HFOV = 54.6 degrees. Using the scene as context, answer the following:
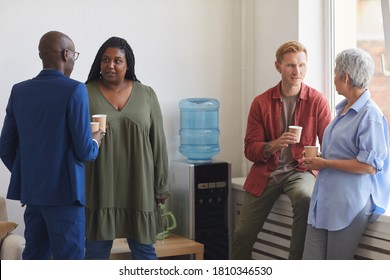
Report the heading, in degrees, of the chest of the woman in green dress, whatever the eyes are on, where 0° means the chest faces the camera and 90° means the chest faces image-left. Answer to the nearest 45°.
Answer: approximately 0°

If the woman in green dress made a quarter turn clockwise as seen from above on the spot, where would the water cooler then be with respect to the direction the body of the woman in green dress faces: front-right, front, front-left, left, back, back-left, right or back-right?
back-right

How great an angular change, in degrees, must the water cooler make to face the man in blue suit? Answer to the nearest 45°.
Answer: approximately 90° to its right

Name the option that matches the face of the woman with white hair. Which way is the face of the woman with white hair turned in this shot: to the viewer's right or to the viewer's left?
to the viewer's left

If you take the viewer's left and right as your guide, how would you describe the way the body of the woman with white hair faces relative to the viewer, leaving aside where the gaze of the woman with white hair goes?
facing to the left of the viewer

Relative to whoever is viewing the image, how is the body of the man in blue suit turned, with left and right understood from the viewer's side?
facing away from the viewer and to the right of the viewer

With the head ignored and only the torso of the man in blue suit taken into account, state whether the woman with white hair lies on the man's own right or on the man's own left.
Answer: on the man's own right

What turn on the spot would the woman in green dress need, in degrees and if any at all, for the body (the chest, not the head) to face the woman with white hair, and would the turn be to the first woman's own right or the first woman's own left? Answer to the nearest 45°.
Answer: approximately 90° to the first woman's own left
